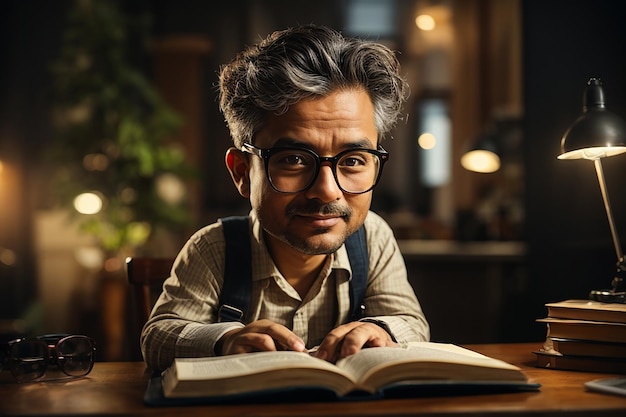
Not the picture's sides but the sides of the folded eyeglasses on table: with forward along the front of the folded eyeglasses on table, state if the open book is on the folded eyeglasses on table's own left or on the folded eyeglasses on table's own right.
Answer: on the folded eyeglasses on table's own left

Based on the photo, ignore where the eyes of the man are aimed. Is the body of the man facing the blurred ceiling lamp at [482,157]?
no

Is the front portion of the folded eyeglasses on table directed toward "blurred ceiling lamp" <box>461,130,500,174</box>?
no

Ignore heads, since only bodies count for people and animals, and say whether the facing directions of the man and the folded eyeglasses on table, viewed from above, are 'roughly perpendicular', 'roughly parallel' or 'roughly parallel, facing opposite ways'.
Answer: roughly parallel

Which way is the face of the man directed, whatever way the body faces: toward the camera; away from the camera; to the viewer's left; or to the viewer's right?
toward the camera

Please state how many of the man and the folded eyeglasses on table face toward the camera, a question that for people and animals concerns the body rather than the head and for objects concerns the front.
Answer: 2

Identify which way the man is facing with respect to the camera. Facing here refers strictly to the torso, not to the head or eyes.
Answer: toward the camera

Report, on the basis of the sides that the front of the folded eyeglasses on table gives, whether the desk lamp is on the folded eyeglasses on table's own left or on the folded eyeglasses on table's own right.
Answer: on the folded eyeglasses on table's own left

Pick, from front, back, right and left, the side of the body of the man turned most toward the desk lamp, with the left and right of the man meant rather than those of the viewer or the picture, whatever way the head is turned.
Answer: left

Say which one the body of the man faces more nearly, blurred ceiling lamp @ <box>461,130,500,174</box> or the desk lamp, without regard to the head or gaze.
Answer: the desk lamp

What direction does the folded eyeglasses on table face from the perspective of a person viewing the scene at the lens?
facing the viewer
